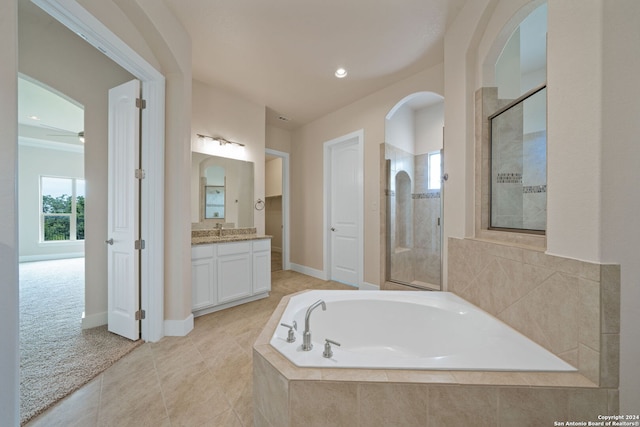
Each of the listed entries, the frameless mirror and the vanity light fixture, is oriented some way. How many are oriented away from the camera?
0

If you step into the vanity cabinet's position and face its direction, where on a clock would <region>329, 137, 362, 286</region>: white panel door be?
The white panel door is roughly at 10 o'clock from the vanity cabinet.

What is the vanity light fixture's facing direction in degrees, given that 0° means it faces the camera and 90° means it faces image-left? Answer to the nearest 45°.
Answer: approximately 315°

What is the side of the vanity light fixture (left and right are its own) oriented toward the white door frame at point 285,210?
left

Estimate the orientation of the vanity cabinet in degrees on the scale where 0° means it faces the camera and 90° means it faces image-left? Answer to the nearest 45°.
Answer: approximately 315°

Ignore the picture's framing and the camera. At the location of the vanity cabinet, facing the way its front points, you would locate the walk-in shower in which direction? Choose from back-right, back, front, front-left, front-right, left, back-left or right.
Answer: front-left

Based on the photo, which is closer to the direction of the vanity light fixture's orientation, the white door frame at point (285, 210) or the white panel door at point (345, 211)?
the white panel door

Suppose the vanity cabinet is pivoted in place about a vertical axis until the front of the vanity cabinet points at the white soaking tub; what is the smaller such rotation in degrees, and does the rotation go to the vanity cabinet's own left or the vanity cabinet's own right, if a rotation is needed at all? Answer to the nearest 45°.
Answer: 0° — it already faces it

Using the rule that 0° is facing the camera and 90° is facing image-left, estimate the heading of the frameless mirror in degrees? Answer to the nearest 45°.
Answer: approximately 315°

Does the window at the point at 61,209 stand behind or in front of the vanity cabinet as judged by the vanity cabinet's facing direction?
behind

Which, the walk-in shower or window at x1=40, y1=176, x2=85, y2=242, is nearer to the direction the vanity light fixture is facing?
the walk-in shower
